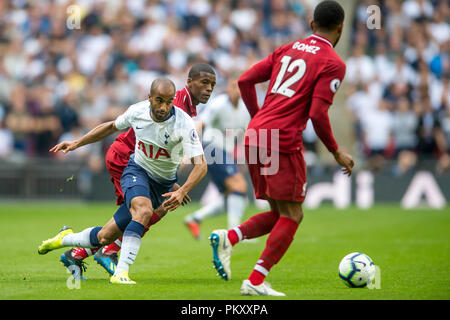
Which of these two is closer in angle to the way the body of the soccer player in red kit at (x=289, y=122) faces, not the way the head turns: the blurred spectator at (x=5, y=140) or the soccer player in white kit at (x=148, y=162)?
the blurred spectator

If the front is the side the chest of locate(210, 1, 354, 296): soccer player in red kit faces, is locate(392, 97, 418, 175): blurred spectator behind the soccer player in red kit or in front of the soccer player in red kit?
in front

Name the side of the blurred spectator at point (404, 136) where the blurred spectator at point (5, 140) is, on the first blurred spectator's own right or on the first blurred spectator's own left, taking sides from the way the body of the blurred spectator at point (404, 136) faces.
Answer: on the first blurred spectator's own right

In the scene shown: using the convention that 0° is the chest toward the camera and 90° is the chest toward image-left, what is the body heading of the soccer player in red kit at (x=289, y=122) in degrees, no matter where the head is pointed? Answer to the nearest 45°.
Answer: approximately 225°

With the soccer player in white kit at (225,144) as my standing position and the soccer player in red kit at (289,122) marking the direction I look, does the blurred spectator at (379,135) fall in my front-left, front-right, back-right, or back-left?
back-left

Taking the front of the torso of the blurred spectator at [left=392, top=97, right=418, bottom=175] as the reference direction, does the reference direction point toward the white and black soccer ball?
yes

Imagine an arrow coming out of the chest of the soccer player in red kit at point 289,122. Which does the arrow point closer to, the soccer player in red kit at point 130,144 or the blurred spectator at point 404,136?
the blurred spectator

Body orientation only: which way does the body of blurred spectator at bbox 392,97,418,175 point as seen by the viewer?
toward the camera

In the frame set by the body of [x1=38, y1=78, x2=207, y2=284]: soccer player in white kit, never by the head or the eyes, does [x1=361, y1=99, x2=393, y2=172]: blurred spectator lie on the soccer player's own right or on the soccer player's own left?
on the soccer player's own left

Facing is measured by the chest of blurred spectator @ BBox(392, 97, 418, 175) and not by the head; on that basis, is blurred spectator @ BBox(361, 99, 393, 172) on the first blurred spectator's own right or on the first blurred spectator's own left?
on the first blurred spectator's own right

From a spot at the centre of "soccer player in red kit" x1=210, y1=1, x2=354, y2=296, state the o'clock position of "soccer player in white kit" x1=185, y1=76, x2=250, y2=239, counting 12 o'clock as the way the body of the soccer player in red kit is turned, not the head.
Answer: The soccer player in white kit is roughly at 10 o'clock from the soccer player in red kit.

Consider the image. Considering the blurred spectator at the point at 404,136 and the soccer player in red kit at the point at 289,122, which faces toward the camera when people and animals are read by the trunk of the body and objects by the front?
the blurred spectator

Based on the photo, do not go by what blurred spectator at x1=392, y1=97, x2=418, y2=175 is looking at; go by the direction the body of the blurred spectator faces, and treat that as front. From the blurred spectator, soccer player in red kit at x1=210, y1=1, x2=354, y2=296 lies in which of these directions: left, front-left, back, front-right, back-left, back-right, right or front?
front

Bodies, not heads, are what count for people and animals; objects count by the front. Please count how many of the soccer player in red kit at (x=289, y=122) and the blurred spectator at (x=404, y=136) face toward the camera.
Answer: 1

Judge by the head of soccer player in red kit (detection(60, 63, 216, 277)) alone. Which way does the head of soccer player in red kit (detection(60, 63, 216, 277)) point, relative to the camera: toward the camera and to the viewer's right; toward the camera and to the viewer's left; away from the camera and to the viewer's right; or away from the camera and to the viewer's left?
toward the camera and to the viewer's right
